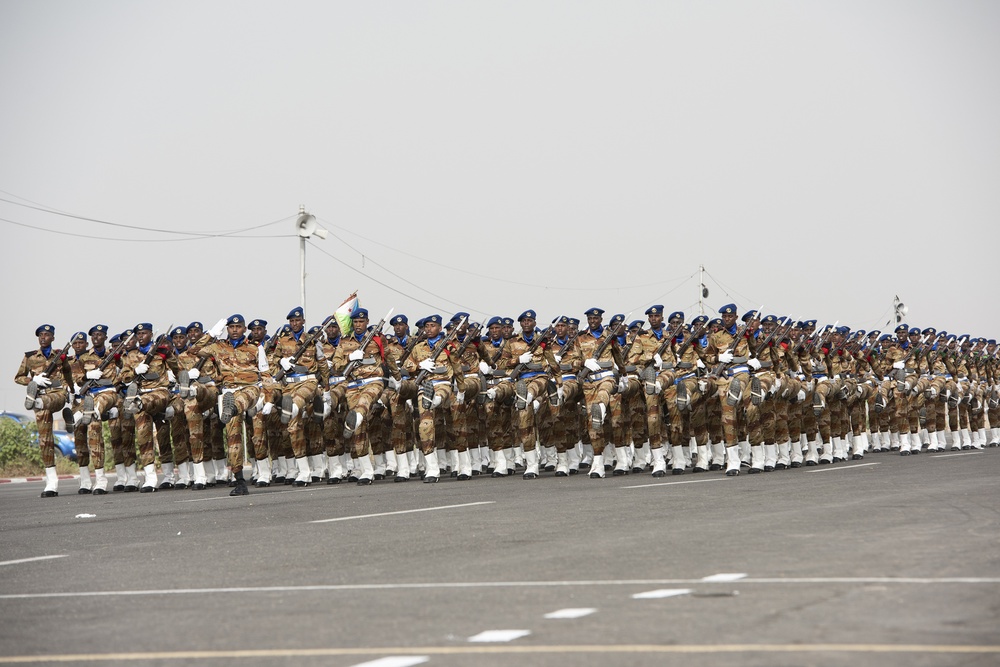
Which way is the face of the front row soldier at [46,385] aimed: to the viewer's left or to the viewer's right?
to the viewer's left

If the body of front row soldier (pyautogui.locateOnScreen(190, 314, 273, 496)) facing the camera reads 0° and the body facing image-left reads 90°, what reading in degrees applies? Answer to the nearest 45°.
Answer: approximately 0°

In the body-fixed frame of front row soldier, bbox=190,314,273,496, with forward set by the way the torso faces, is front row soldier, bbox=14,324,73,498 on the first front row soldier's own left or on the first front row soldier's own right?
on the first front row soldier's own right
